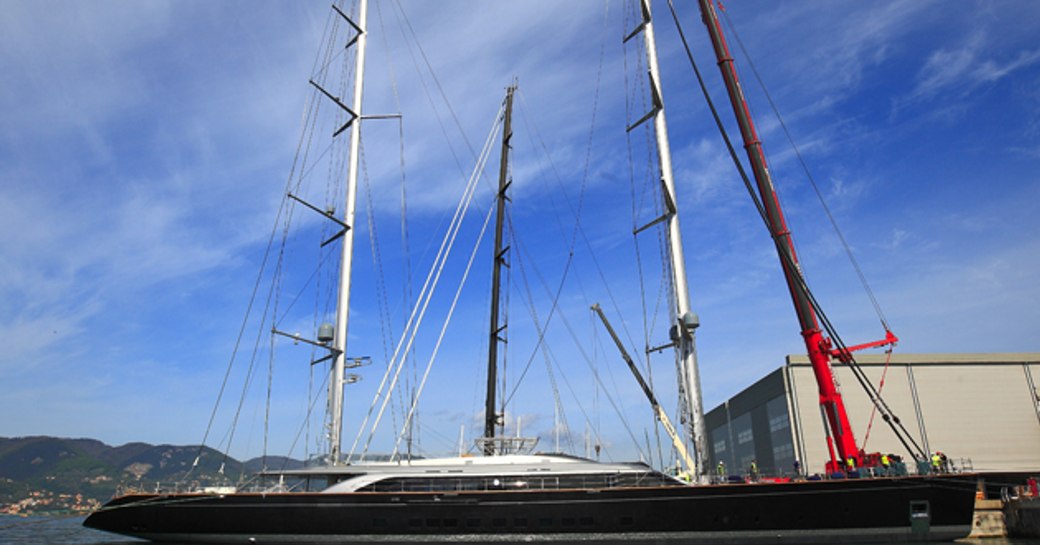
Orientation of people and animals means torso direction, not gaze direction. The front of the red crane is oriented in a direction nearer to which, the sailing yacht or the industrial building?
the sailing yacht

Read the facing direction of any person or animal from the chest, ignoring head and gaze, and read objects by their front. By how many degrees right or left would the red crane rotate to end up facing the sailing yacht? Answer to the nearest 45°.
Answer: approximately 45° to its left

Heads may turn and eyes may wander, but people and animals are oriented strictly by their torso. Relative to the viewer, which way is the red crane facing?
to the viewer's left

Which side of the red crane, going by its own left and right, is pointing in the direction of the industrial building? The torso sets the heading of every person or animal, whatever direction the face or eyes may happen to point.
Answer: right
